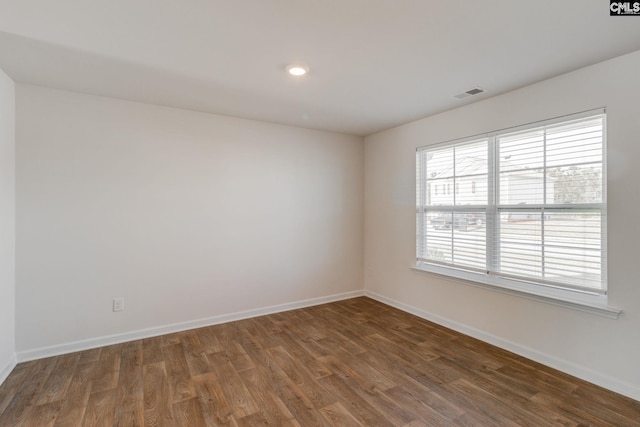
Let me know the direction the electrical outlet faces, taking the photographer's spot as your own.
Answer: facing the viewer

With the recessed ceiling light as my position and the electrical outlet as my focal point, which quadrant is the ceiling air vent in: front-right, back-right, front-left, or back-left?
back-right

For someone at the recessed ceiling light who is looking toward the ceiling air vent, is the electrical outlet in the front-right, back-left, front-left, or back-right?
back-left

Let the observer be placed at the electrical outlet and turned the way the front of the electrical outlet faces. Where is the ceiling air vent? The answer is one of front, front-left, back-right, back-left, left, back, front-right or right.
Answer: front-left
